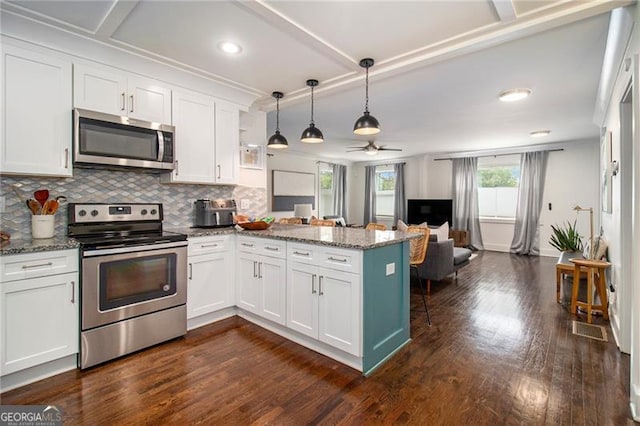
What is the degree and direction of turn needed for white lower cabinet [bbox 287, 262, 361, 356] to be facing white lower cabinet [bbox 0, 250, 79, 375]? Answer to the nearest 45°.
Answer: approximately 45° to its right

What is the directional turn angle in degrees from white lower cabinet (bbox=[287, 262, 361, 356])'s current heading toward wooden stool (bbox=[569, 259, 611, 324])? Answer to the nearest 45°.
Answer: approximately 135° to its left

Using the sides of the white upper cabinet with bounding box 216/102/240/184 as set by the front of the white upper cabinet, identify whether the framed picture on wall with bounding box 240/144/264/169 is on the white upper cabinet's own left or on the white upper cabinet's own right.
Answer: on the white upper cabinet's own left

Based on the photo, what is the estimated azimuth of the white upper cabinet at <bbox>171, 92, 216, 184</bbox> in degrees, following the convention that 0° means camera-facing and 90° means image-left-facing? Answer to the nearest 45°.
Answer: approximately 315°

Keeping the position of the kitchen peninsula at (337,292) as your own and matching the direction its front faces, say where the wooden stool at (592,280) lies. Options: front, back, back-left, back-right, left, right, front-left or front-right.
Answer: back-left

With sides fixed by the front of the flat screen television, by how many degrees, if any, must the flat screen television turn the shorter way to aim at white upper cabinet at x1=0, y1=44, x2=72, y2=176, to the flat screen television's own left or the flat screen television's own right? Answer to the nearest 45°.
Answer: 0° — it already faces it
